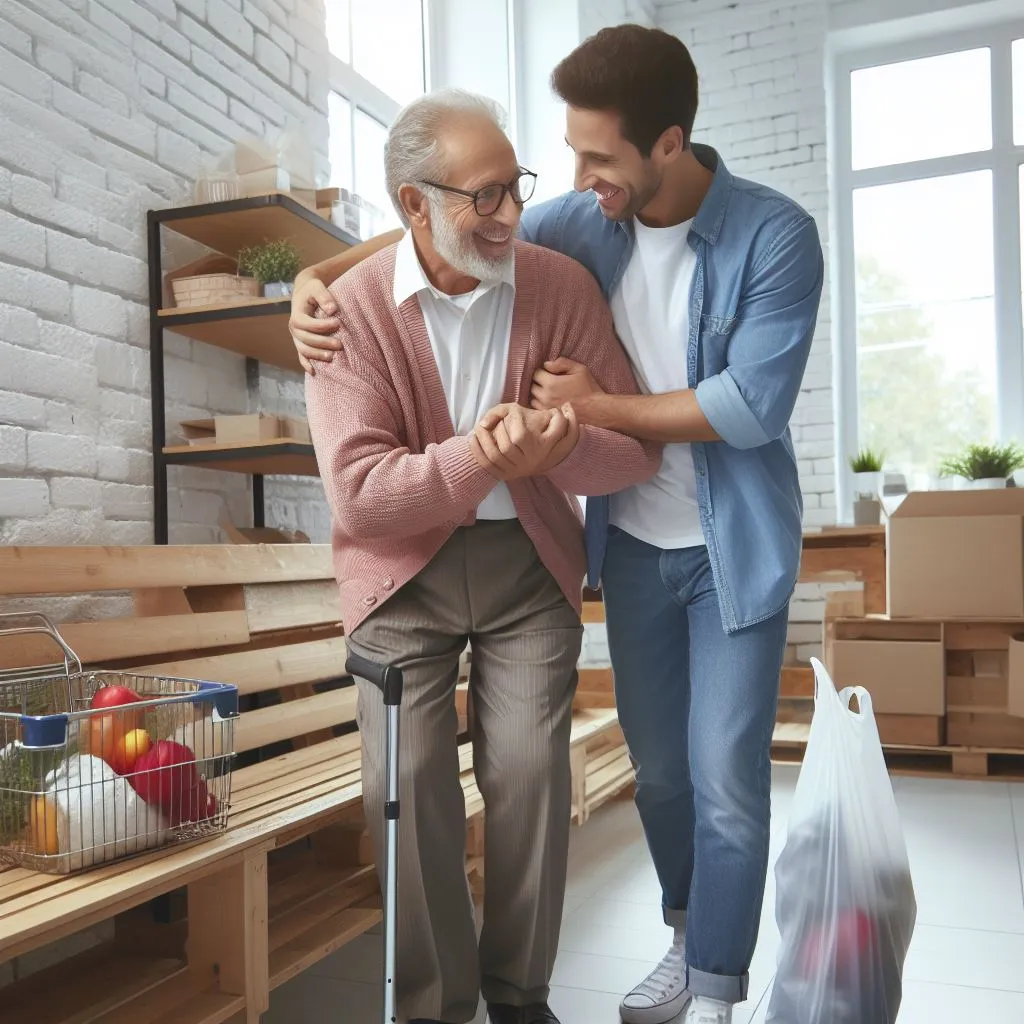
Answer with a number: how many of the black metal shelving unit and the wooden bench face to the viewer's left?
0

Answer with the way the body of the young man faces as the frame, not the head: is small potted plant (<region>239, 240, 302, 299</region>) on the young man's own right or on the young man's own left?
on the young man's own right

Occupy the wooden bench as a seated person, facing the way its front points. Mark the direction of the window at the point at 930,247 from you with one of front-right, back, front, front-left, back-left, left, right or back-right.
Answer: left

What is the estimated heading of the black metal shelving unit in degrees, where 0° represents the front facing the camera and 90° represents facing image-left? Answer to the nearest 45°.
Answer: approximately 315°

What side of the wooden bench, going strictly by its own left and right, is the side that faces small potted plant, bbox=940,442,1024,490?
left

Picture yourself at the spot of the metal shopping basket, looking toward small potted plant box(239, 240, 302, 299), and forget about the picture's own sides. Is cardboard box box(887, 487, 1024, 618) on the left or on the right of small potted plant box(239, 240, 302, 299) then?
right

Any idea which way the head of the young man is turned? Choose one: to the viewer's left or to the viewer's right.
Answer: to the viewer's left

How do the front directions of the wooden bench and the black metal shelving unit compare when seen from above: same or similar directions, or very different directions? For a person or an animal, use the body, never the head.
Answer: same or similar directions

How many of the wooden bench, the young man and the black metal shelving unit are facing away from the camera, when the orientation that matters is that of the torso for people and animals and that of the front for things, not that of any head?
0

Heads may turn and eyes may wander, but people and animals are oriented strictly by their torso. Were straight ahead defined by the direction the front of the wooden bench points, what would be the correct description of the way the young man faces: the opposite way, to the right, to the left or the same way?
to the right

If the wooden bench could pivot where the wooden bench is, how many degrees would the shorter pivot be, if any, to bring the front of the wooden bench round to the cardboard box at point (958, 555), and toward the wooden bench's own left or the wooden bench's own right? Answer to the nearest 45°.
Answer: approximately 90° to the wooden bench's own left
